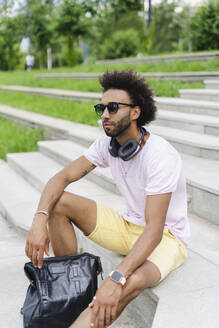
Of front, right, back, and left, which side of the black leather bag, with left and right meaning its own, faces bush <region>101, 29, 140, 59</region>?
back

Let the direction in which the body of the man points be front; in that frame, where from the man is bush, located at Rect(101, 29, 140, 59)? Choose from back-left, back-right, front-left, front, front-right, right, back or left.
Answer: back-right

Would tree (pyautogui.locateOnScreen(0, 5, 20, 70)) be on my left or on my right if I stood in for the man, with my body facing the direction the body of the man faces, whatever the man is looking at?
on my right

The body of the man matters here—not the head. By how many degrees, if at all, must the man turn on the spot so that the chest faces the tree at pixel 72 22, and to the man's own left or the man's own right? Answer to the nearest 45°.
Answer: approximately 135° to the man's own right

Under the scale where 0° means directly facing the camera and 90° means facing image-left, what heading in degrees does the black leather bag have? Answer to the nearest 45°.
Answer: approximately 0°

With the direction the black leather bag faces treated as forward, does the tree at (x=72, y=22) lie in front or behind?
behind

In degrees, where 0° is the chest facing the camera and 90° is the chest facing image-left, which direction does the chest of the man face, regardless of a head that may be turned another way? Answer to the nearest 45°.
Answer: approximately 45°

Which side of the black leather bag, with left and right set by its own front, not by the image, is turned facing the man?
left

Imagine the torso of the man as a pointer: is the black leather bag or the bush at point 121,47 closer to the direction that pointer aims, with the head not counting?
the black leather bag

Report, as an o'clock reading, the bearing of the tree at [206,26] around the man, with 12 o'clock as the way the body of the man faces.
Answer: The tree is roughly at 5 o'clock from the man.

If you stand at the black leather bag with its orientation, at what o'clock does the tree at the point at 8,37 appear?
The tree is roughly at 6 o'clock from the black leather bag.

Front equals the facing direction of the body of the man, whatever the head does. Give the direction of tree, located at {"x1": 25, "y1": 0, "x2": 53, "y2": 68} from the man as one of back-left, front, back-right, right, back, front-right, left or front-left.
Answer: back-right

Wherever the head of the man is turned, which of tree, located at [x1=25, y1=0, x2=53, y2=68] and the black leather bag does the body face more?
the black leather bag
